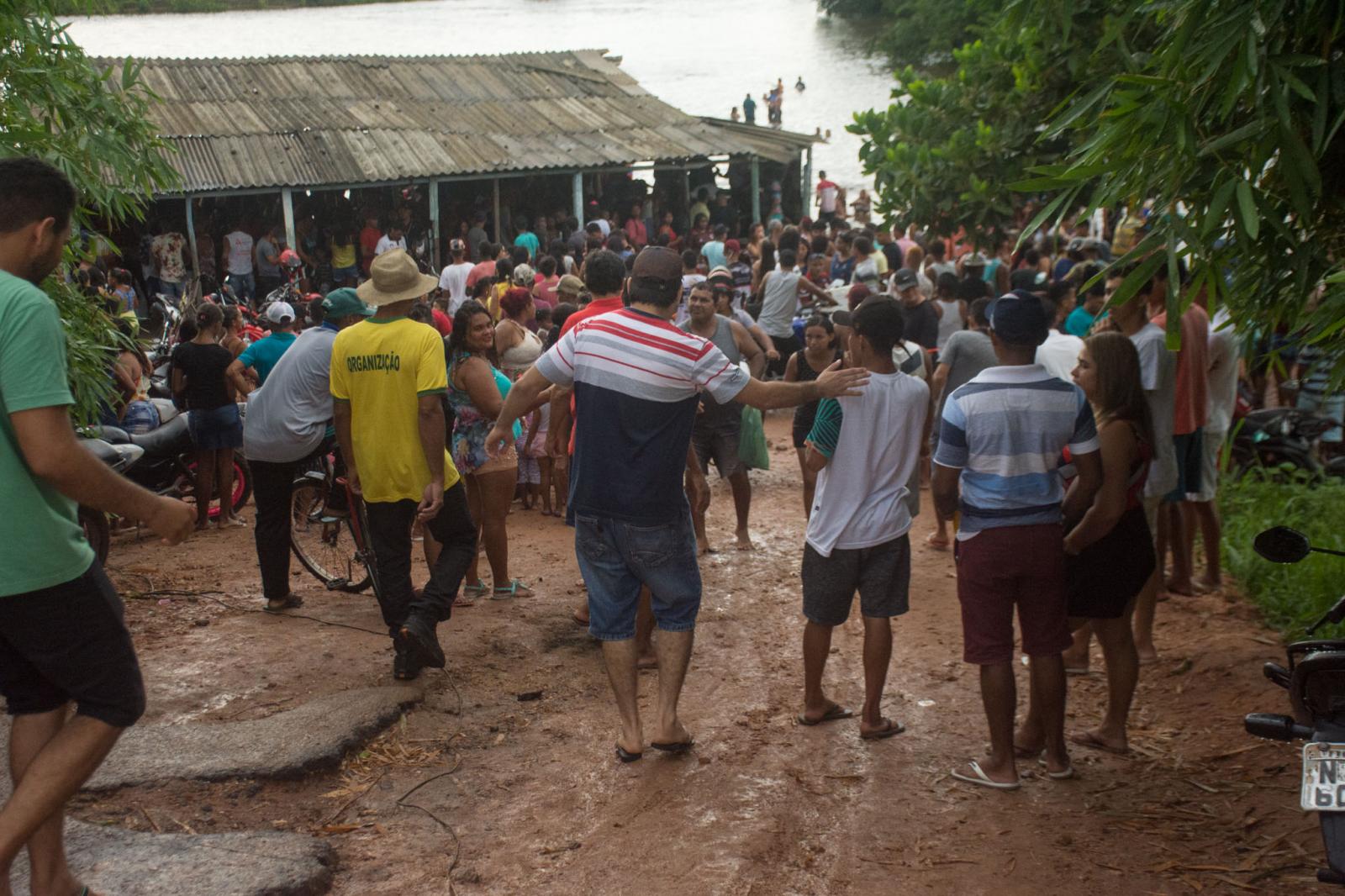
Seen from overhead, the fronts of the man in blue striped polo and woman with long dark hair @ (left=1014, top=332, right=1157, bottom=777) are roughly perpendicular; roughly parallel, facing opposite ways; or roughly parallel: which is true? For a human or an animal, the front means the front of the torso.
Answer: roughly perpendicular

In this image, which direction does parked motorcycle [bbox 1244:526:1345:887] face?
away from the camera

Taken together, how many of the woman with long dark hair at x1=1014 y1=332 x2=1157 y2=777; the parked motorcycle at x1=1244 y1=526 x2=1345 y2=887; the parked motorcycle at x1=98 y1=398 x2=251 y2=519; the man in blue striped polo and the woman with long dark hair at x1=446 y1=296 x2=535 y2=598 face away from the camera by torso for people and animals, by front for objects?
2

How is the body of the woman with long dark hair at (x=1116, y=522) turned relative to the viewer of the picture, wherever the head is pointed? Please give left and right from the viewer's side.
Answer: facing to the left of the viewer

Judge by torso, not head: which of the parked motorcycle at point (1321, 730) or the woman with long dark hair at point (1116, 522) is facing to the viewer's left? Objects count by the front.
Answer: the woman with long dark hair

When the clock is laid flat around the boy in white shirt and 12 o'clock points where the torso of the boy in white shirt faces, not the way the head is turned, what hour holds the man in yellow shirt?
The man in yellow shirt is roughly at 11 o'clock from the boy in white shirt.

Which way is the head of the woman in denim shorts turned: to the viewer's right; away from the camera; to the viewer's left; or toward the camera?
away from the camera

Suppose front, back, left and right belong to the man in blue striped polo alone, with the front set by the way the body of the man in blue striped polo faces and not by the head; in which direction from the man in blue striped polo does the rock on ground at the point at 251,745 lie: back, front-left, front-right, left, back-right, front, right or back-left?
left

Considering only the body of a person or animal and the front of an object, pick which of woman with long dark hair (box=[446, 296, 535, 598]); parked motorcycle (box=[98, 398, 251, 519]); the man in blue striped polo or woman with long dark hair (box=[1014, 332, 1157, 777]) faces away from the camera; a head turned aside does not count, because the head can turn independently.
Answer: the man in blue striped polo

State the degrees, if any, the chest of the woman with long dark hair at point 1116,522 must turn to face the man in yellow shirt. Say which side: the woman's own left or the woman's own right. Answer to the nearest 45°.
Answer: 0° — they already face them

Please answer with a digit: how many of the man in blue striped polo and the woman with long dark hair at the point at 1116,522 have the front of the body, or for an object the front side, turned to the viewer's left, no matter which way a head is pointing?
1

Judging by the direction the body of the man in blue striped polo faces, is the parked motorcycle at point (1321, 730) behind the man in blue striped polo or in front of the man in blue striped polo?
behind

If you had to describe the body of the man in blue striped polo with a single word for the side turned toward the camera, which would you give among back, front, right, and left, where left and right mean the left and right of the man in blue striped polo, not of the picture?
back
